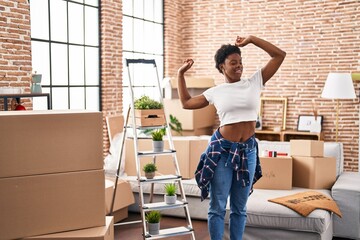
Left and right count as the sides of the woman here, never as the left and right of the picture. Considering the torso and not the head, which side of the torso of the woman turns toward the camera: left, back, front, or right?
front

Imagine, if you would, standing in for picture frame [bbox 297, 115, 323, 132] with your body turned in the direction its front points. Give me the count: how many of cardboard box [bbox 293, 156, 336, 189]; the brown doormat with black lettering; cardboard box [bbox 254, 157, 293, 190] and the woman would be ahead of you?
4

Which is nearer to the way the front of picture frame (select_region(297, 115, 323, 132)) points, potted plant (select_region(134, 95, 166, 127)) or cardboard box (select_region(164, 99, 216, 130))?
the potted plant

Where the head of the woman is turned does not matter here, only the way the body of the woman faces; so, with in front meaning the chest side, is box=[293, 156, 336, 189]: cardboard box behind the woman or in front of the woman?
behind

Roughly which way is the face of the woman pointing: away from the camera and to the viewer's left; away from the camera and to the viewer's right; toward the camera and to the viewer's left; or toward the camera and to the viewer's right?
toward the camera and to the viewer's right

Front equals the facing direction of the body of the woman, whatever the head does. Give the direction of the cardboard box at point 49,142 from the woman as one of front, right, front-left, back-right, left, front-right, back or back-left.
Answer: front-right

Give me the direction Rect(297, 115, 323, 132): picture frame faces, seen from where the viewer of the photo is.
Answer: facing the viewer

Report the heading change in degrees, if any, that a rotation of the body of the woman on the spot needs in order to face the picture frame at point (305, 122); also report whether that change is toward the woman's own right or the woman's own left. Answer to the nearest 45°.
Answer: approximately 180°

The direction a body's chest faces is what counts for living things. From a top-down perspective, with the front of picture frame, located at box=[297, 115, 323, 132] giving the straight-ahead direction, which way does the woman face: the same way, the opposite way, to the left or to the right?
the same way

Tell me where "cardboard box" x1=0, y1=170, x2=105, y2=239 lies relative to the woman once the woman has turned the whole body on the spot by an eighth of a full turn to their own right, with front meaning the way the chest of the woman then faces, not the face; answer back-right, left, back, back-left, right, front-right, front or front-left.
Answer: front

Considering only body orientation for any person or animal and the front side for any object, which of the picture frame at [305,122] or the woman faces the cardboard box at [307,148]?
the picture frame

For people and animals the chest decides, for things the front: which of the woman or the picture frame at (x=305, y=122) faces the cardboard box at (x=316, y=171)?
the picture frame

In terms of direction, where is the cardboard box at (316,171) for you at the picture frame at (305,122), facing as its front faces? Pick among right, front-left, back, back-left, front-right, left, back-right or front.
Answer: front

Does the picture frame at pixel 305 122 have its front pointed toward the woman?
yes

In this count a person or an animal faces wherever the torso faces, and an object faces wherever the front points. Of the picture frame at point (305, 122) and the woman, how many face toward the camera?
2
